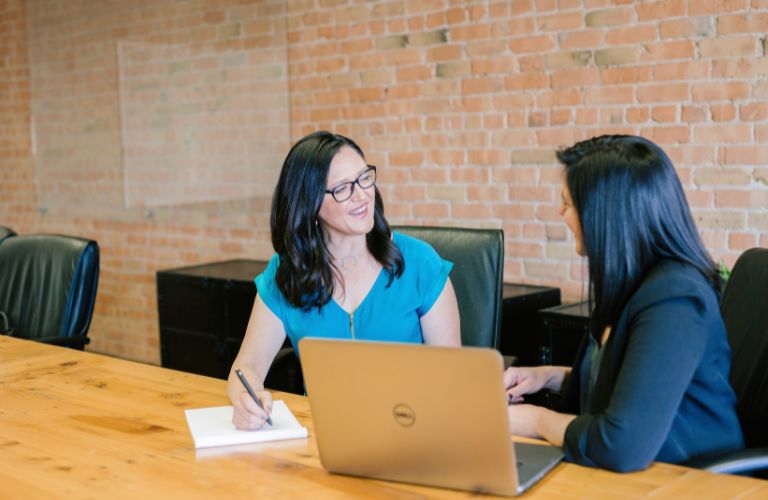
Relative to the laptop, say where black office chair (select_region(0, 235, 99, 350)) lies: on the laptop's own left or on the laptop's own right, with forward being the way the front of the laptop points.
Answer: on the laptop's own left

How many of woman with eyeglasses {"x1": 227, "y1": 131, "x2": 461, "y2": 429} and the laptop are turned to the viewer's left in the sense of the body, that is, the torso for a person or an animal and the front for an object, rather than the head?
0

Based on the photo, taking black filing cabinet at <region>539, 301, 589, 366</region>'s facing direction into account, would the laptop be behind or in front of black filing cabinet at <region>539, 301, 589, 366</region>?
in front

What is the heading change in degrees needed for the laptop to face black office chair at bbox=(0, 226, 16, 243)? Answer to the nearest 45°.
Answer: approximately 90° to its left

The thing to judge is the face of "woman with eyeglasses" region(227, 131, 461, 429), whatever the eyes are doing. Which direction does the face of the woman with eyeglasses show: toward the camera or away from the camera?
toward the camera

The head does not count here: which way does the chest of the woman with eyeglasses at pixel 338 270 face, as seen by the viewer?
toward the camera

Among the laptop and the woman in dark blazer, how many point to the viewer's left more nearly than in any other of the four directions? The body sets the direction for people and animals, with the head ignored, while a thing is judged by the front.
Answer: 1

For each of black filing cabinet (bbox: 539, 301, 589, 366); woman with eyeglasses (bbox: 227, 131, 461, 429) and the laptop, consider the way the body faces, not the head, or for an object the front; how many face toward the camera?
2

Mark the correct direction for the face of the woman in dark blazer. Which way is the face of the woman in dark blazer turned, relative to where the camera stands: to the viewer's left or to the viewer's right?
to the viewer's left

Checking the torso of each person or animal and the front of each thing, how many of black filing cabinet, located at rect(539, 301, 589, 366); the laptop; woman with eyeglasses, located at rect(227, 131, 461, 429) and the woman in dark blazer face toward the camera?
2

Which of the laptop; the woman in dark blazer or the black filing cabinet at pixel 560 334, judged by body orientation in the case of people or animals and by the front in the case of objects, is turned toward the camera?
the black filing cabinet

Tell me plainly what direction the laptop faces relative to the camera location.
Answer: facing away from the viewer and to the right of the viewer

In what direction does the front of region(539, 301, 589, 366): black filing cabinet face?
toward the camera

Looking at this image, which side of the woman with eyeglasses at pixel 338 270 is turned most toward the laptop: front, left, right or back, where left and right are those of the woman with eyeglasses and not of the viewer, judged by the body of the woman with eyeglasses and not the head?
front

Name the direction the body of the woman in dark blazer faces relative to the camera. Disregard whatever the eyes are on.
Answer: to the viewer's left
